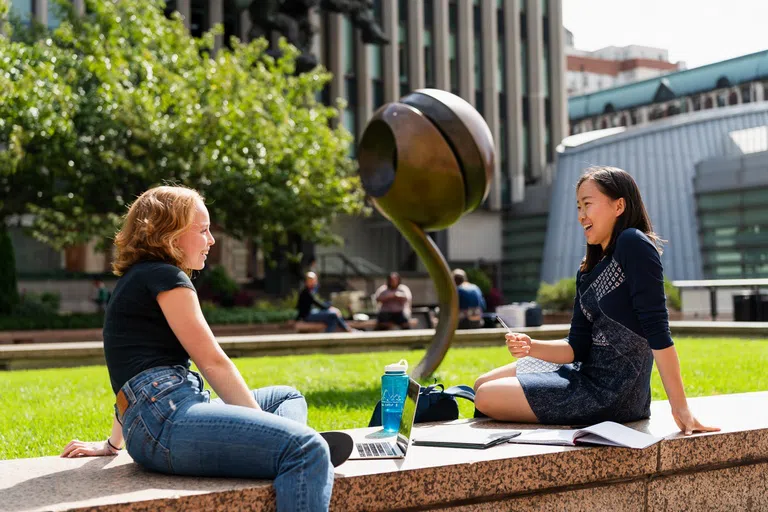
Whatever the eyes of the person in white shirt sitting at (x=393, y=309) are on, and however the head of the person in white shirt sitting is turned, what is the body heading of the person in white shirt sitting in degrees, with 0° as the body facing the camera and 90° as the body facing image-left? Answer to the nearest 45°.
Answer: approximately 0°

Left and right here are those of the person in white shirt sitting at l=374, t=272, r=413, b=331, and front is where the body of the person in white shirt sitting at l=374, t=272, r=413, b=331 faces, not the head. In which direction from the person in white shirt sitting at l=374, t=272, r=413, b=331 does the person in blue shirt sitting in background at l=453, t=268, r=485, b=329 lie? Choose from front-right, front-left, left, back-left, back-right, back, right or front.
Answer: front-left

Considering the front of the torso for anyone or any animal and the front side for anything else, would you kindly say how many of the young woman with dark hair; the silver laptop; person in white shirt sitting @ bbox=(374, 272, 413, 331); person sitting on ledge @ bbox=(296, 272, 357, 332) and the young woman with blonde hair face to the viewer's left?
2

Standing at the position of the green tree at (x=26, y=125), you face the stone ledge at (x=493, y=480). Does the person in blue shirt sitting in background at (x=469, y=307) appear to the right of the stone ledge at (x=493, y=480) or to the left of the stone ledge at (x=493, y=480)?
left

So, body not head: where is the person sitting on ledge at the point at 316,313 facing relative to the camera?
to the viewer's right

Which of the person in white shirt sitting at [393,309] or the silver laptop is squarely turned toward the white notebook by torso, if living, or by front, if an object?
the person in white shirt sitting

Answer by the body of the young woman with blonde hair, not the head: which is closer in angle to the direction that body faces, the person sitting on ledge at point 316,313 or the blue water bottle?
the blue water bottle

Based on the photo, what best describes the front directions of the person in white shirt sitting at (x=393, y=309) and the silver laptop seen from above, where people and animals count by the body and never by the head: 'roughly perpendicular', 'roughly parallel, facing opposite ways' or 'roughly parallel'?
roughly perpendicular

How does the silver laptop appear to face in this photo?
to the viewer's left

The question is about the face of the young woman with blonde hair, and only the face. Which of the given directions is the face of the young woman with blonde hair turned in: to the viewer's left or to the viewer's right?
to the viewer's right

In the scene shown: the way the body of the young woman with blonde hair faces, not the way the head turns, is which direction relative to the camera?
to the viewer's right

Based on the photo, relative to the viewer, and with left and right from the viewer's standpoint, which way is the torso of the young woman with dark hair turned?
facing to the left of the viewer

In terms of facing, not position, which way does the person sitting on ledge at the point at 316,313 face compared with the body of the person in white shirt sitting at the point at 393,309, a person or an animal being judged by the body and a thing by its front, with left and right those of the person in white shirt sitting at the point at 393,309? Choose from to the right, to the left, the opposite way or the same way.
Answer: to the left

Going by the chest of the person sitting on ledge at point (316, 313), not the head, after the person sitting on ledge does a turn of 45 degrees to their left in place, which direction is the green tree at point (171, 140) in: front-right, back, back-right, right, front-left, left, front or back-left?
left

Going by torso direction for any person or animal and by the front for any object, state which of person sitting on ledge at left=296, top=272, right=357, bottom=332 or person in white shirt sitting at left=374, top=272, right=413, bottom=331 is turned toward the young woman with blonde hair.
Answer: person in white shirt sitting at left=374, top=272, right=413, bottom=331

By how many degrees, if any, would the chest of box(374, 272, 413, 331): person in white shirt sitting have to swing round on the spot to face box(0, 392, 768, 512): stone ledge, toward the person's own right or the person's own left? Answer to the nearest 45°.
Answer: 0° — they already face it

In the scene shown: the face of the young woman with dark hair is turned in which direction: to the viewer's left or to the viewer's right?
to the viewer's left

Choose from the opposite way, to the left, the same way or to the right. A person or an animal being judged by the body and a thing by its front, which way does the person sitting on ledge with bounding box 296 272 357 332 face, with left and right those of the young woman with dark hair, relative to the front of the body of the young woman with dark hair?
the opposite way
